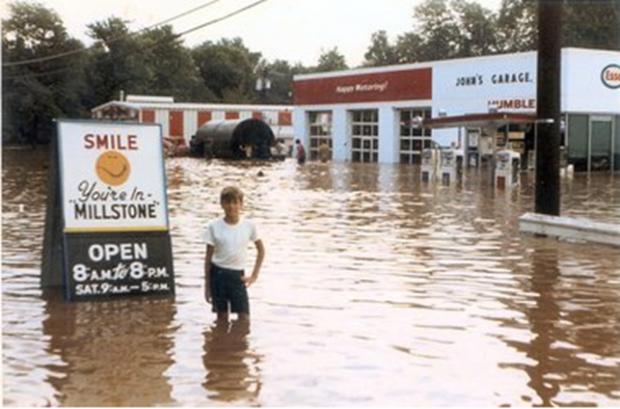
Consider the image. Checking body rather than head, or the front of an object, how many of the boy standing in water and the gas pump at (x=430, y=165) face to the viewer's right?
0

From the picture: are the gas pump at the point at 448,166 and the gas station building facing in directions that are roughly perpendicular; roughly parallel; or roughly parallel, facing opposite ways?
roughly parallel

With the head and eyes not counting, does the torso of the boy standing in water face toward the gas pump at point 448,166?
no

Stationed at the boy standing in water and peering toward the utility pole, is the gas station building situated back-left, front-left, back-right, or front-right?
front-left

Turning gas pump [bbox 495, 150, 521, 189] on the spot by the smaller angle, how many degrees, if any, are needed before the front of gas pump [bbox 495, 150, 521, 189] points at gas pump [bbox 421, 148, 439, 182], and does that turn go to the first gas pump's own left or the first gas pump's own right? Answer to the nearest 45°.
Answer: approximately 90° to the first gas pump's own right

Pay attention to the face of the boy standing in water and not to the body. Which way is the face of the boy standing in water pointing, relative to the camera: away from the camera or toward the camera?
toward the camera

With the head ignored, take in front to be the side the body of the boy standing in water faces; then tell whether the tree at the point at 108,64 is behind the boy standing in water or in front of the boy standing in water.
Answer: behind

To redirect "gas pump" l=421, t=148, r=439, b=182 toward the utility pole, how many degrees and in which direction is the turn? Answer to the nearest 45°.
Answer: approximately 45° to its left

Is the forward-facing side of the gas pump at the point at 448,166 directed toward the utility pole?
no

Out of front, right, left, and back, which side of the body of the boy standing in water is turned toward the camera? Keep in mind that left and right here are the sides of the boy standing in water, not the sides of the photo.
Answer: front

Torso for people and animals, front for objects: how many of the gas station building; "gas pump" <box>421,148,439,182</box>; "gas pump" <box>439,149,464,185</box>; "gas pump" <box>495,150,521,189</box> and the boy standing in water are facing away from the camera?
0

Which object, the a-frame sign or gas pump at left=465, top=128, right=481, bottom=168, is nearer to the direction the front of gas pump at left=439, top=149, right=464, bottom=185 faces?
the a-frame sign

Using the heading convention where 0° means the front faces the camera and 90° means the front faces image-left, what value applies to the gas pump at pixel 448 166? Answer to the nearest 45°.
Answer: approximately 45°

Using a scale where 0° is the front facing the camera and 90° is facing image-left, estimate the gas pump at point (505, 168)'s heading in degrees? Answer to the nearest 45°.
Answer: approximately 45°

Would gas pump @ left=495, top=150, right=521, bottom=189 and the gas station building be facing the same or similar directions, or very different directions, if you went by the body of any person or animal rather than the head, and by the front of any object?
same or similar directions
